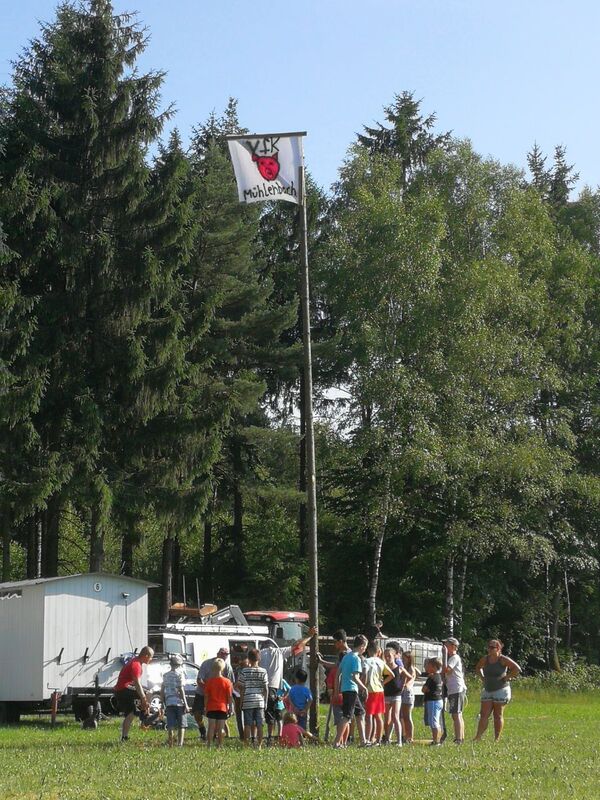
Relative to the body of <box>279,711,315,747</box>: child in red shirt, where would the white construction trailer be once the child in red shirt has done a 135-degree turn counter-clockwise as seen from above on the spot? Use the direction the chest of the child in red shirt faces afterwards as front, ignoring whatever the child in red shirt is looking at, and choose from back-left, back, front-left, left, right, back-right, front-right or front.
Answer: front-right

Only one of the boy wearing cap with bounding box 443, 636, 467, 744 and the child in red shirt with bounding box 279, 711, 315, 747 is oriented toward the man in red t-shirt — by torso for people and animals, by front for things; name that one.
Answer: the boy wearing cap

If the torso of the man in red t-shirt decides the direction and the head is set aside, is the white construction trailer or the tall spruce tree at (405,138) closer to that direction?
the tall spruce tree

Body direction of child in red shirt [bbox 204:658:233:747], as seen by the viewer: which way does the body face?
away from the camera

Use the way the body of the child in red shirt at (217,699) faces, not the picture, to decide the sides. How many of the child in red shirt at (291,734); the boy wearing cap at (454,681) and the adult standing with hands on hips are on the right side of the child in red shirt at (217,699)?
3

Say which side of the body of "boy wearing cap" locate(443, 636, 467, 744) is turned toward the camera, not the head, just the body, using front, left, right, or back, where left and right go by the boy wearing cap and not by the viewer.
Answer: left

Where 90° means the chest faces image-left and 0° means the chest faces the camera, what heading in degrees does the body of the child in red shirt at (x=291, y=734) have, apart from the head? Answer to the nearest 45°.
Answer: approximately 225°

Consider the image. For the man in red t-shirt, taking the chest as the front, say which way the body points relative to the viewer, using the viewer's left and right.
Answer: facing to the right of the viewer

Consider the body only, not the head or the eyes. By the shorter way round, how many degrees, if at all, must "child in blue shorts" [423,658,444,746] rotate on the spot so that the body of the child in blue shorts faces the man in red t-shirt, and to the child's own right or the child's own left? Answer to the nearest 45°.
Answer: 0° — they already face them

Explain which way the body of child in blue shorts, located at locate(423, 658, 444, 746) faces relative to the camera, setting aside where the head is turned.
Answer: to the viewer's left
